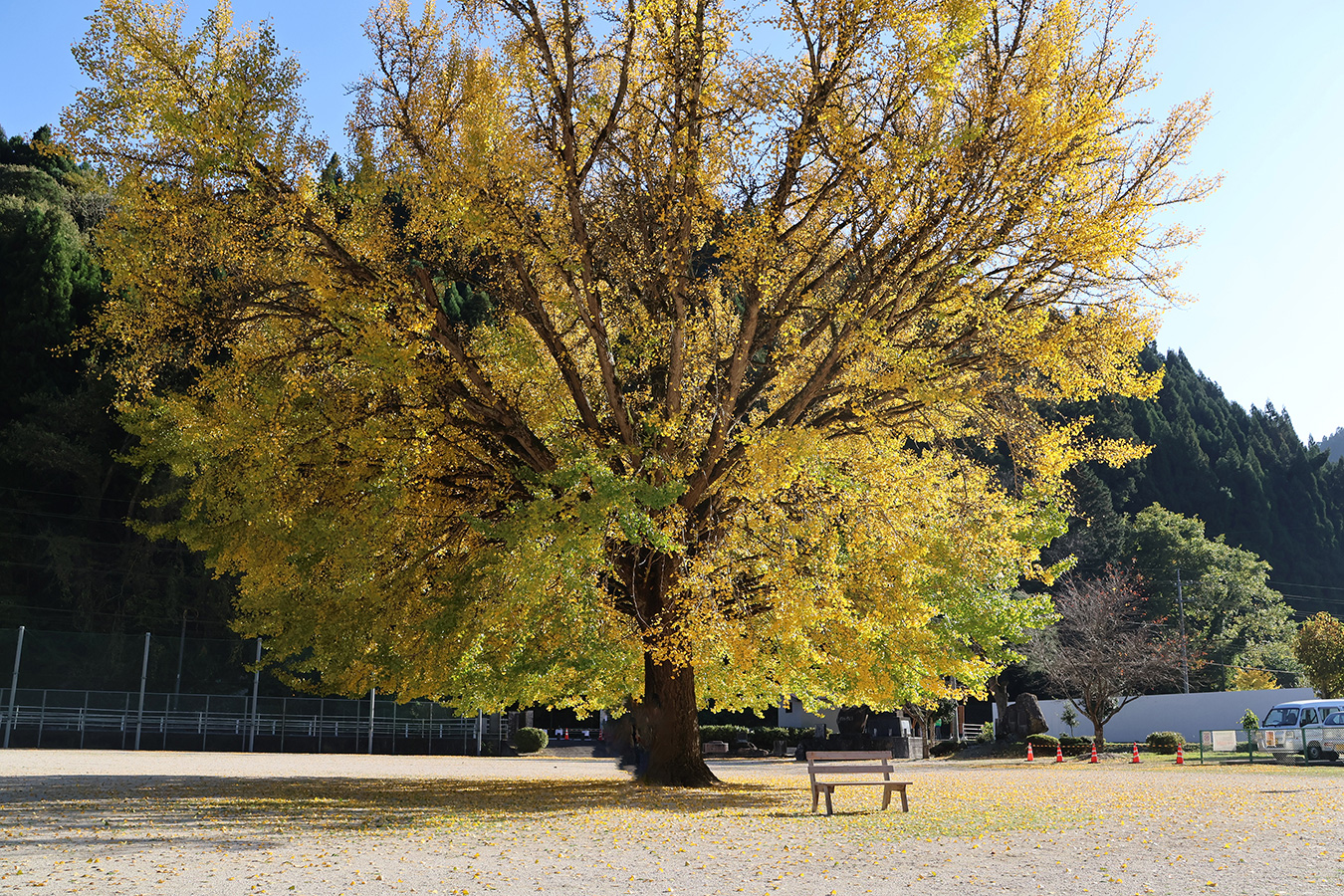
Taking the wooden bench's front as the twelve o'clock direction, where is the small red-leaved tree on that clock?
The small red-leaved tree is roughly at 8 o'clock from the wooden bench.

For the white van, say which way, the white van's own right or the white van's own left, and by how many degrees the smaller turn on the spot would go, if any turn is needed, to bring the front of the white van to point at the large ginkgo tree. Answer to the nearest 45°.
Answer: approximately 45° to the white van's own left

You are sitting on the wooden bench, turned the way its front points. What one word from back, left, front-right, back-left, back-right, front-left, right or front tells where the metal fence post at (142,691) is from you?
back

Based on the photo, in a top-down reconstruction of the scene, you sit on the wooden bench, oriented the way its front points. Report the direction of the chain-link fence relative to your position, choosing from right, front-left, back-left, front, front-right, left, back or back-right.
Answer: back

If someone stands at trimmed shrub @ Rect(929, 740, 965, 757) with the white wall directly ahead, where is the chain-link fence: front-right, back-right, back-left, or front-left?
back-left

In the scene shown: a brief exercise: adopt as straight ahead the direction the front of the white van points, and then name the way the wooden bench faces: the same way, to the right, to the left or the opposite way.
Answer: to the left

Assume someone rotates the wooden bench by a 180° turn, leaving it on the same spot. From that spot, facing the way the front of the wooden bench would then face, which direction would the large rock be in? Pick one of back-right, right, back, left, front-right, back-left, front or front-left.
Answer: front-right

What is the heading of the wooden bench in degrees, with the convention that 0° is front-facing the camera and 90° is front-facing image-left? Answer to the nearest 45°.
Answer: approximately 315°

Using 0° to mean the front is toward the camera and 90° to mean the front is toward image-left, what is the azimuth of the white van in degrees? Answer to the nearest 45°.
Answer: approximately 45°

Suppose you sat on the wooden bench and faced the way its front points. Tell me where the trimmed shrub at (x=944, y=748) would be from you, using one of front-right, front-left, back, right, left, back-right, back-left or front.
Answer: back-left

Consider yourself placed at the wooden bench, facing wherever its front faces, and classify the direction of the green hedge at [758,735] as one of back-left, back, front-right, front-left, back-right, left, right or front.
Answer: back-left
